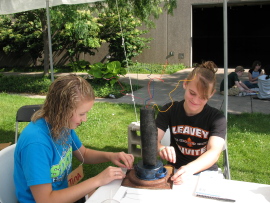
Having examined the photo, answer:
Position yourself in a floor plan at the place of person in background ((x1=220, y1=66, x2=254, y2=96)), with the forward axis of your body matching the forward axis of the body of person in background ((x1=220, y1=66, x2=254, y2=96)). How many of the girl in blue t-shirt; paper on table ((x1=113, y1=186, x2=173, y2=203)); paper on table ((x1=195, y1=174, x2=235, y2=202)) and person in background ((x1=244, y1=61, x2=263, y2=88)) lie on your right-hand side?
3

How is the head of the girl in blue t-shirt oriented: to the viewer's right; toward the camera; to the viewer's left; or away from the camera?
to the viewer's right
